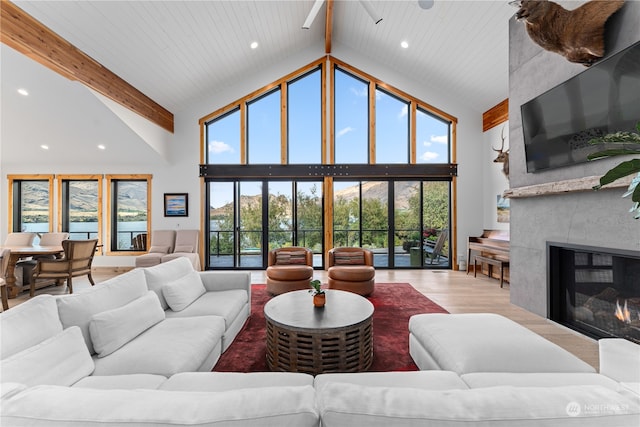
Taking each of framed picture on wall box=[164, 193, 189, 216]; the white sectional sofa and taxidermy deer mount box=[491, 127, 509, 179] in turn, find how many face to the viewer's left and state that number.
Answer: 1

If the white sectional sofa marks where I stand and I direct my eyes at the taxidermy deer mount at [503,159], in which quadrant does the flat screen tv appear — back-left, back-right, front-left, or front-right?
front-right

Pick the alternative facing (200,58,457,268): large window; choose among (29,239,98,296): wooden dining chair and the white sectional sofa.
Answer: the white sectional sofa

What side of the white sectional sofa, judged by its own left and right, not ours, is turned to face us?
back

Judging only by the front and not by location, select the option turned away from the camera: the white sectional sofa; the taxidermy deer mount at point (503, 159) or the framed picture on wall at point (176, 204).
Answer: the white sectional sofa

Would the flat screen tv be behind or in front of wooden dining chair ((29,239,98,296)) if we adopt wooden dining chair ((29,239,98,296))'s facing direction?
behind

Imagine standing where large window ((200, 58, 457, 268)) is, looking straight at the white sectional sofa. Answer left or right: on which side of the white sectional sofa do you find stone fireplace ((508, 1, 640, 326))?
left

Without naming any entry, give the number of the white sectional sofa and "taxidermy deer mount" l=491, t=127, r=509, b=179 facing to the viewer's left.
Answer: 1

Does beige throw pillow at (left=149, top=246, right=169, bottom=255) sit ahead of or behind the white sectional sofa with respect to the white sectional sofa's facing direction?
ahead

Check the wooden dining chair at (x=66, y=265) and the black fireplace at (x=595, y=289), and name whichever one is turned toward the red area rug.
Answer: the black fireplace

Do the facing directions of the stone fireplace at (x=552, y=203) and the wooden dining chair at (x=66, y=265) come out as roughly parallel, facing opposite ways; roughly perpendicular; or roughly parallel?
roughly parallel

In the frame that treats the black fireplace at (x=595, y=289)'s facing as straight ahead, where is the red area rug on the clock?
The red area rug is roughly at 12 o'clock from the black fireplace.

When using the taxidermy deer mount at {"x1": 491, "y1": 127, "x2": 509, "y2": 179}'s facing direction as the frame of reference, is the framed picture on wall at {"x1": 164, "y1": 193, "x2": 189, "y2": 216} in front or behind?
in front

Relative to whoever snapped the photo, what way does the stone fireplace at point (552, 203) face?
facing the viewer and to the left of the viewer
